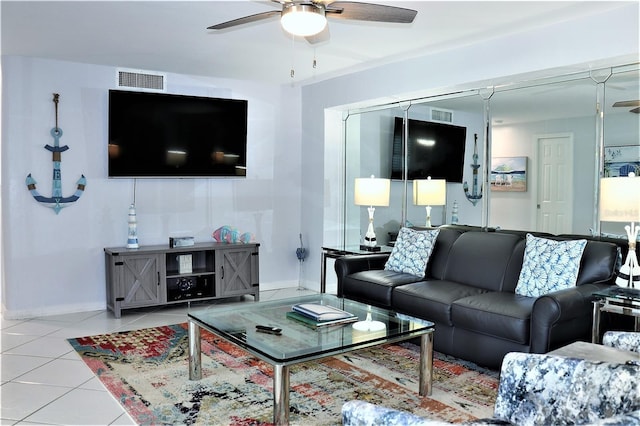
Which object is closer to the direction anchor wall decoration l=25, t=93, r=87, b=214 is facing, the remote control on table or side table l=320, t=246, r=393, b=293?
the remote control on table

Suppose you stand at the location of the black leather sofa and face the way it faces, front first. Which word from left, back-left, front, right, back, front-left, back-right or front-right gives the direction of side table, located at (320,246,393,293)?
right

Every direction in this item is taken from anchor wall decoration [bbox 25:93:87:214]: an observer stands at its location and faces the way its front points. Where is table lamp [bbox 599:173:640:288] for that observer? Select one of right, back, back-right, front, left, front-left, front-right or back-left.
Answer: front-left

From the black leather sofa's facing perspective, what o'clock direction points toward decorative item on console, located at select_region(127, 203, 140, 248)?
The decorative item on console is roughly at 2 o'clock from the black leather sofa.

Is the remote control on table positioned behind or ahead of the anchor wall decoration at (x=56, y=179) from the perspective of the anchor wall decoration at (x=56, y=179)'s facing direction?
ahead

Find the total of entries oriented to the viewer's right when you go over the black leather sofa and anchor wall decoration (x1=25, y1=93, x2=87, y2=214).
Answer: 0

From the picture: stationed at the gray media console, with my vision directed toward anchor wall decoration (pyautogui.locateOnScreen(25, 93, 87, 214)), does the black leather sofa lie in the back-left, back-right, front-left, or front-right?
back-left

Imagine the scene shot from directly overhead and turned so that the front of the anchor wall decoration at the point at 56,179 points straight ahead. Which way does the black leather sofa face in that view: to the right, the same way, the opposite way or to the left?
to the right

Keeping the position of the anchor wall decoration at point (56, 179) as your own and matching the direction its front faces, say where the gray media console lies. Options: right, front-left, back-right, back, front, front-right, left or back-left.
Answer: left

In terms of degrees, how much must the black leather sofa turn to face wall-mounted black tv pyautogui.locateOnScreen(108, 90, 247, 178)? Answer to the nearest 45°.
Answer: approximately 45° to its right

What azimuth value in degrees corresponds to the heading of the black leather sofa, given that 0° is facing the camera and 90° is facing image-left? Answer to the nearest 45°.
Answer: approximately 45°

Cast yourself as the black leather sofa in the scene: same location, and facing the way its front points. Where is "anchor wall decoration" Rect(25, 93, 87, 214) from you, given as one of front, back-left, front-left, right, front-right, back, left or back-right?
front-right

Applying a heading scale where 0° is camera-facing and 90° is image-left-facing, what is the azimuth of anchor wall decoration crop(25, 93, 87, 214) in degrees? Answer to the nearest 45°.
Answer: approximately 0°

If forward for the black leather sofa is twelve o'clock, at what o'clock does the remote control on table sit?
The remote control on table is roughly at 12 o'clock from the black leather sofa.

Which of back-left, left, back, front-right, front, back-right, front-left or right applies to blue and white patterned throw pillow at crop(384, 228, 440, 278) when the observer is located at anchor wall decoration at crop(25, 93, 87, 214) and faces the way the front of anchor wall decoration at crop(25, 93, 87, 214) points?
front-left
